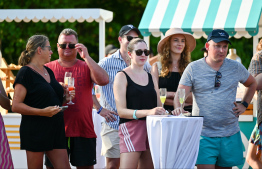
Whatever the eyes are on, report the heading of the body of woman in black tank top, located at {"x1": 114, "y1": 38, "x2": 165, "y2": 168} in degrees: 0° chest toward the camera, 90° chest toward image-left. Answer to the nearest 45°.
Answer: approximately 315°

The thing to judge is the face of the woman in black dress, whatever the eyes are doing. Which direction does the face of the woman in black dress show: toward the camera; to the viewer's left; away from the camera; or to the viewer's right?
to the viewer's right

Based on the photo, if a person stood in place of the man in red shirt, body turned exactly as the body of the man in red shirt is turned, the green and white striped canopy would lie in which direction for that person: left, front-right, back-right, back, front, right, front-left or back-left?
back-left

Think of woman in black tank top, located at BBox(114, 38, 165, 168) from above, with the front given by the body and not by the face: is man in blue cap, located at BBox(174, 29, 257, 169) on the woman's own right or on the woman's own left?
on the woman's own left

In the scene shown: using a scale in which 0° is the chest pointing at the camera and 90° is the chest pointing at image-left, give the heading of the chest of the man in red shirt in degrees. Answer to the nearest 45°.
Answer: approximately 0°

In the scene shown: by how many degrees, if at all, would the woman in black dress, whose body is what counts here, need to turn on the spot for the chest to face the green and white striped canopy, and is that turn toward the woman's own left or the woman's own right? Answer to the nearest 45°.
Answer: approximately 90° to the woman's own left

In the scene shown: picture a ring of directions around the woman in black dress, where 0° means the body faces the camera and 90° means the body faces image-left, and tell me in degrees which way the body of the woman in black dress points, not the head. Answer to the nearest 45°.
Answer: approximately 315°

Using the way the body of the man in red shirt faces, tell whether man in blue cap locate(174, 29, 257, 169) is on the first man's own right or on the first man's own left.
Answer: on the first man's own left

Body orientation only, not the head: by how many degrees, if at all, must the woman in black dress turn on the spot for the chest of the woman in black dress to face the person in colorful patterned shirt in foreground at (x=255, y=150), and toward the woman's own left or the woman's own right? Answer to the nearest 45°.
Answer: approximately 45° to the woman's own left
